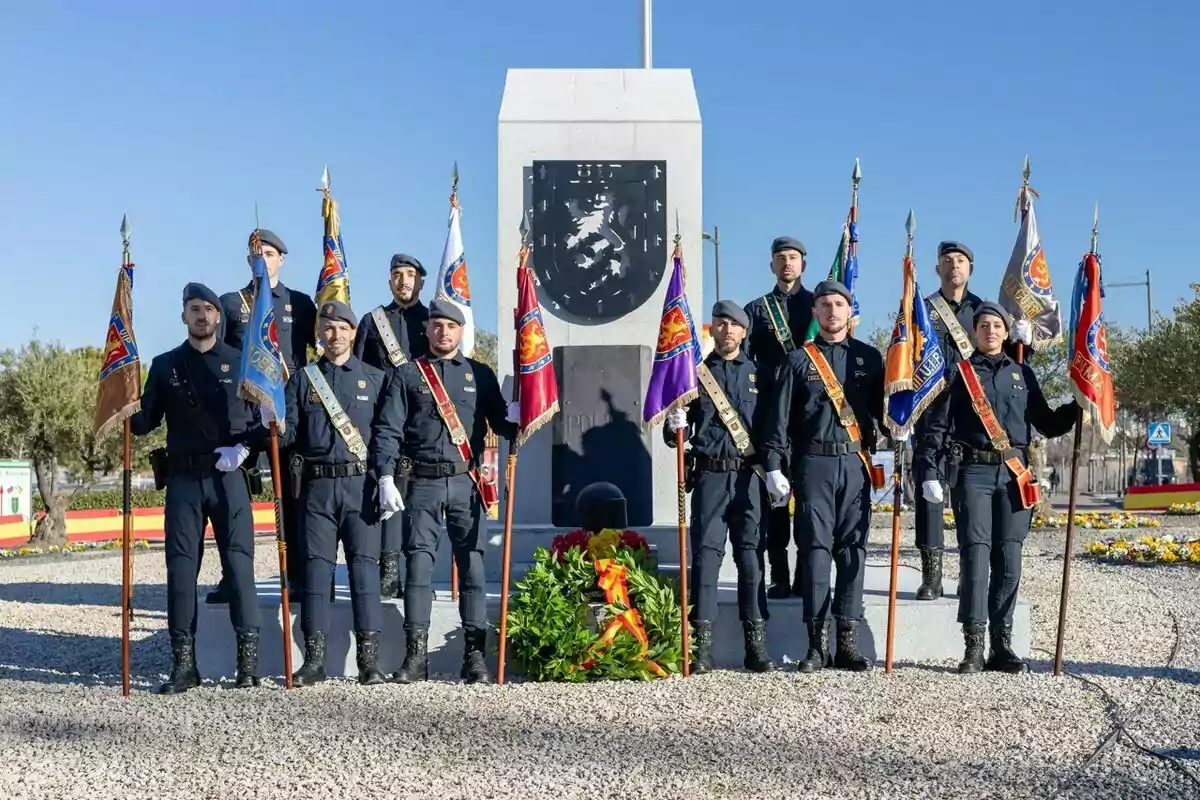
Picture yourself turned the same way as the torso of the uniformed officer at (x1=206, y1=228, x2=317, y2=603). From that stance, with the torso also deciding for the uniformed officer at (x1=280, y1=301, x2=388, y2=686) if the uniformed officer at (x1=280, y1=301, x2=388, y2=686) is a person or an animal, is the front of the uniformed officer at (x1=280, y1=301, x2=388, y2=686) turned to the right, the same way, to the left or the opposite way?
the same way

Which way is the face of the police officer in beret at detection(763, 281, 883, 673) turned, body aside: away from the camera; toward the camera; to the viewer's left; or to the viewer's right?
toward the camera

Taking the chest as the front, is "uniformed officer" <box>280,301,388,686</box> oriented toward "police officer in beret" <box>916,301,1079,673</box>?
no

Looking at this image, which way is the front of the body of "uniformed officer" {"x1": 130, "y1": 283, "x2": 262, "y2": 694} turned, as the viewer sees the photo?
toward the camera

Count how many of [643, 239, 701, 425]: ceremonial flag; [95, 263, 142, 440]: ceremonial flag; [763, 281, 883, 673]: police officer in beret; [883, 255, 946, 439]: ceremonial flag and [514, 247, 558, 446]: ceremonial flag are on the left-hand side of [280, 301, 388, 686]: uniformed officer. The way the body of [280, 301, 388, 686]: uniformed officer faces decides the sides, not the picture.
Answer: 4

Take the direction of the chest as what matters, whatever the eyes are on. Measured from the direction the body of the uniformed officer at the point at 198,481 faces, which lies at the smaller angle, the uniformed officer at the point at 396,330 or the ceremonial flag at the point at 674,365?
the ceremonial flag

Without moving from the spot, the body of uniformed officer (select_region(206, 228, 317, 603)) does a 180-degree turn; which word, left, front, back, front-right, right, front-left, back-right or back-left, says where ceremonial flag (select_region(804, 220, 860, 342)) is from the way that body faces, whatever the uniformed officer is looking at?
right

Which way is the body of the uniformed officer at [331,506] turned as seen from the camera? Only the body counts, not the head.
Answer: toward the camera

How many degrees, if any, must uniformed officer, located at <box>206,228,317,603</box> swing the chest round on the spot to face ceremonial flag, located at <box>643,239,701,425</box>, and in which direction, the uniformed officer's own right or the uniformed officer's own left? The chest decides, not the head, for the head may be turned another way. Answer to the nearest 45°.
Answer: approximately 45° to the uniformed officer's own left

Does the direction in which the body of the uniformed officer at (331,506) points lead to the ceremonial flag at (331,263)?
no

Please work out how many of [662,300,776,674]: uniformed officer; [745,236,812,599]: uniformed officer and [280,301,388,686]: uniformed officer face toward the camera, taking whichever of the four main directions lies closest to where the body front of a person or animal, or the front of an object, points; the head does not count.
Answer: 3

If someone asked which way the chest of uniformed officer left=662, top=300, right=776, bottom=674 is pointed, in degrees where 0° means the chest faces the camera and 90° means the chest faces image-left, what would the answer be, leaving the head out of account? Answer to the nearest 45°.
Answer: approximately 0°

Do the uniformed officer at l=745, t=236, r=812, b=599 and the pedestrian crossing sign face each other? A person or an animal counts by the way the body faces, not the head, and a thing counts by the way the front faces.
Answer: no

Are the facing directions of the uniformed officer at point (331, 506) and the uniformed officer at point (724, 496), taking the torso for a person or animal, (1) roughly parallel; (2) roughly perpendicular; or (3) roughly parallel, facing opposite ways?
roughly parallel

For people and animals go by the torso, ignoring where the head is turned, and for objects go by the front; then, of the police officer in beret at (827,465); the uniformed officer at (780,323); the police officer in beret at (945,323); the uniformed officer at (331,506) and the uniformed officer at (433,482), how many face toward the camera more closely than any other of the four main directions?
5

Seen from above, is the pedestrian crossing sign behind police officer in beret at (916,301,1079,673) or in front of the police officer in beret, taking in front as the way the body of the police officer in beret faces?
behind
